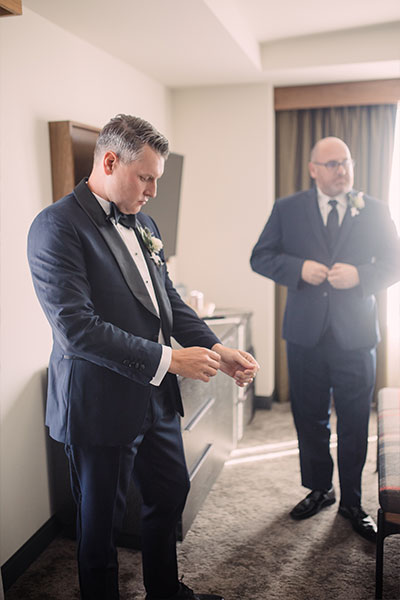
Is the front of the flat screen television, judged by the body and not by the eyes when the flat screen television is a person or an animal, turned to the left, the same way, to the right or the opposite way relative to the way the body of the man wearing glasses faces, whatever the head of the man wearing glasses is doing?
to the left

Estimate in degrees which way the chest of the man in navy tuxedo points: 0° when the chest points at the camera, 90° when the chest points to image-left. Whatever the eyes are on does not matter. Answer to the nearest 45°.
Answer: approximately 315°

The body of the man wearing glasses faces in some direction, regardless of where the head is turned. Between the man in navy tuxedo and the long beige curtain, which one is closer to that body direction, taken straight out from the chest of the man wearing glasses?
the man in navy tuxedo

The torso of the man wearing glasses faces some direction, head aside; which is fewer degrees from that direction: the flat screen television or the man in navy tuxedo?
the man in navy tuxedo

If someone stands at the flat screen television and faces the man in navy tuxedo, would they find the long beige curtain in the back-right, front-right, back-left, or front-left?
back-left

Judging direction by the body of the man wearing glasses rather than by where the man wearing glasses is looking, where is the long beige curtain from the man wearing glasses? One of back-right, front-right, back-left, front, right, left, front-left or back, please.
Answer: back

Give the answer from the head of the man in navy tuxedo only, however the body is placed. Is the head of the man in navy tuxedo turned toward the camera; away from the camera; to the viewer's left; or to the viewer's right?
to the viewer's right

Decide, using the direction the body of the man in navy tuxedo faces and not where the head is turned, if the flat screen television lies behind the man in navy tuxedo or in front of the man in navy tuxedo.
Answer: behind
